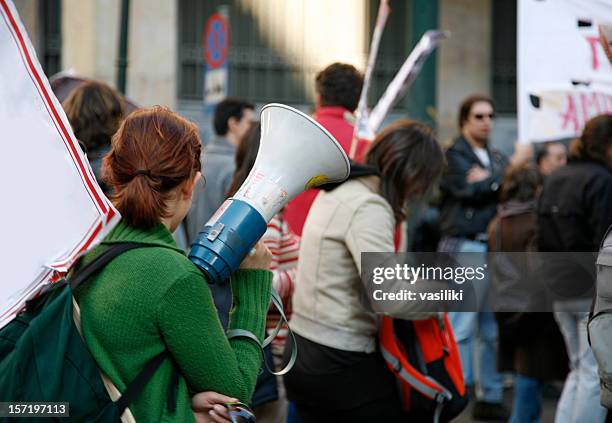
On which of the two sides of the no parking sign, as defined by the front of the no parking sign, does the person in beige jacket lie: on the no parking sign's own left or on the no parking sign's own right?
on the no parking sign's own left

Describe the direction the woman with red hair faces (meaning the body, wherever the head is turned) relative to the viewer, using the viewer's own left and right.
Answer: facing away from the viewer and to the right of the viewer

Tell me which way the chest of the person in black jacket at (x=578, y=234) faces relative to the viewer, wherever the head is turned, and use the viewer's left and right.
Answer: facing away from the viewer and to the right of the viewer

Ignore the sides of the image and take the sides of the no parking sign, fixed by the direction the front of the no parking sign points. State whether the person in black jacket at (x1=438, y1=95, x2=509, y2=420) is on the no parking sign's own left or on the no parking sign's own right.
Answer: on the no parking sign's own left

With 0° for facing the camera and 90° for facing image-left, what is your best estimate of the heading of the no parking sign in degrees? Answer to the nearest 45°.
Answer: approximately 45°

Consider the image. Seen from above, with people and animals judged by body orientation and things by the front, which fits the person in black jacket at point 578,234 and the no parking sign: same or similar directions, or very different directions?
very different directions

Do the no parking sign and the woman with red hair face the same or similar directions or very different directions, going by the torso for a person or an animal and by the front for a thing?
very different directions

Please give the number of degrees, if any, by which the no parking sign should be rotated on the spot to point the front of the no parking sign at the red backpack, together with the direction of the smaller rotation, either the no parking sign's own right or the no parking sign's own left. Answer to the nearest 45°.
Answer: approximately 45° to the no parking sign's own left

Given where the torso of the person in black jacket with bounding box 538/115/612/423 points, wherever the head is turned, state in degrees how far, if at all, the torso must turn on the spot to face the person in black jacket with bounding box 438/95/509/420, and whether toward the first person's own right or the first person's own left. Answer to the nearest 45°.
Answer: approximately 45° to the first person's own left

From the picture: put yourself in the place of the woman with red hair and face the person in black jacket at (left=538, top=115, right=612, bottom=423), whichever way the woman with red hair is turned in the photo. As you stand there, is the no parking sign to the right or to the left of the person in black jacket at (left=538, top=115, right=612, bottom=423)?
left

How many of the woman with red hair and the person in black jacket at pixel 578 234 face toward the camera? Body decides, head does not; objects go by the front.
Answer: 0
